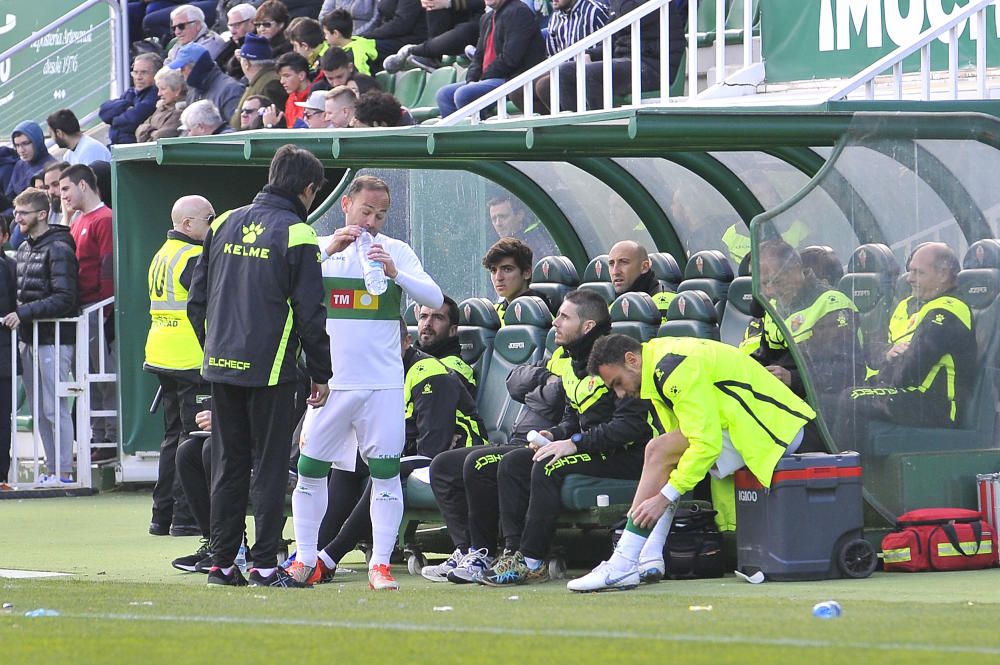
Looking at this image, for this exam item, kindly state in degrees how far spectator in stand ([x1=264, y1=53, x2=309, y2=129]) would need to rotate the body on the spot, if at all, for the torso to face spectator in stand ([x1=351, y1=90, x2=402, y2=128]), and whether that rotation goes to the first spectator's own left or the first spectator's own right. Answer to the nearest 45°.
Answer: approximately 45° to the first spectator's own left

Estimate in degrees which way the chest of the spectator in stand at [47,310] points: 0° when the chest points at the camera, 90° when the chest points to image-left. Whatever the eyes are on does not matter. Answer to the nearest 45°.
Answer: approximately 45°

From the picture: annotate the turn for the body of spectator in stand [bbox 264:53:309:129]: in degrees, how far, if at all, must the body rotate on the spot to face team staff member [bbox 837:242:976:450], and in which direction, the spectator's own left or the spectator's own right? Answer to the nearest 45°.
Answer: approximately 90° to the spectator's own left

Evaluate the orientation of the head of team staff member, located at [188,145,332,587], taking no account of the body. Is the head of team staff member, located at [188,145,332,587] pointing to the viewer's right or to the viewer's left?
to the viewer's right

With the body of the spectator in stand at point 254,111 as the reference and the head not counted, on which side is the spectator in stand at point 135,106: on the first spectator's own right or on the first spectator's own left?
on the first spectator's own right
